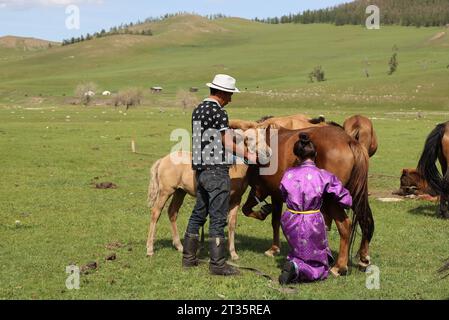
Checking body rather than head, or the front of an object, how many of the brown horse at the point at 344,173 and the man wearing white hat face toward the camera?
0

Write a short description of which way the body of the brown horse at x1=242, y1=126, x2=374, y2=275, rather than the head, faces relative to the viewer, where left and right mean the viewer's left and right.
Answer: facing away from the viewer and to the left of the viewer

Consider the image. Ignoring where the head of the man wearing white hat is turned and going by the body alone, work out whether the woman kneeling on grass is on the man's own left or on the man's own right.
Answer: on the man's own right

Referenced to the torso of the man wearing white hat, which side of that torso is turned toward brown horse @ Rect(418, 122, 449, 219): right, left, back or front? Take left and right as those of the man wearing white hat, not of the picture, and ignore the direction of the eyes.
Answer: front

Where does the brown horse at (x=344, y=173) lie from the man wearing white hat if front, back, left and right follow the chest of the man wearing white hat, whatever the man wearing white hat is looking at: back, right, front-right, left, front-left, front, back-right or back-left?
front-right

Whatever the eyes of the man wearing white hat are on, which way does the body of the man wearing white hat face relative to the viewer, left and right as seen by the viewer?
facing away from the viewer and to the right of the viewer

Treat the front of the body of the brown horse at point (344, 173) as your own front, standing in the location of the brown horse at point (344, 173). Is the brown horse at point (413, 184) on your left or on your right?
on your right

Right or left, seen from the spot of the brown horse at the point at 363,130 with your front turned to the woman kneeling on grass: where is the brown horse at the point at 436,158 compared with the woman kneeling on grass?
left

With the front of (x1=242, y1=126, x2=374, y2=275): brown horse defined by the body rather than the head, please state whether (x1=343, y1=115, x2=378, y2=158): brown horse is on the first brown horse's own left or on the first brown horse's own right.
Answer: on the first brown horse's own right

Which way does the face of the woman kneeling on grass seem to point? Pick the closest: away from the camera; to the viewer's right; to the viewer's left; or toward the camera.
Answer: away from the camera
